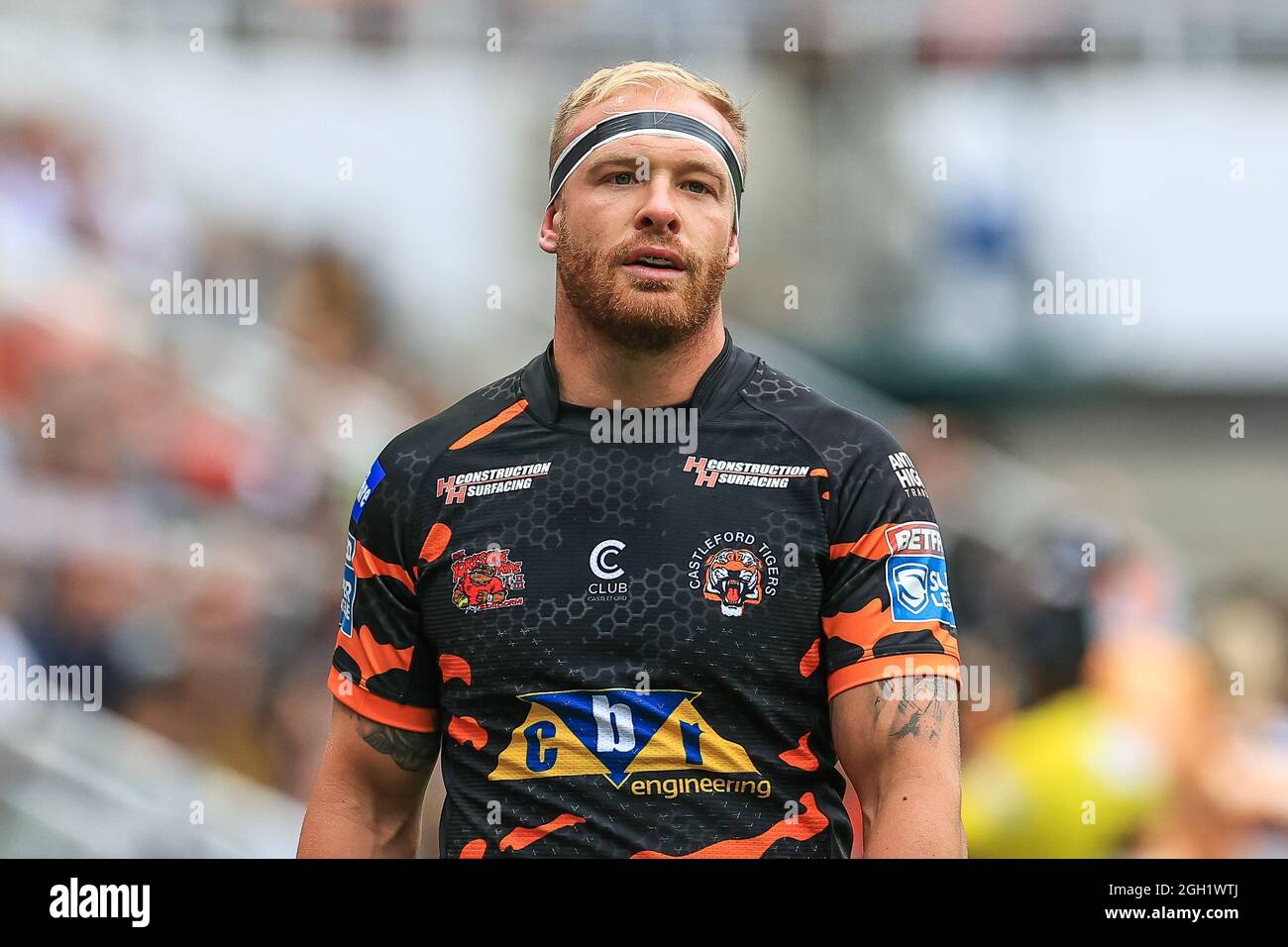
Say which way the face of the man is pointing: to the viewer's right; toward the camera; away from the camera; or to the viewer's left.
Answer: toward the camera

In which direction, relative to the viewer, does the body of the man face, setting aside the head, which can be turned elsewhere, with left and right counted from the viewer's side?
facing the viewer
